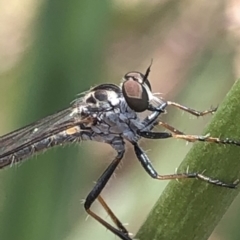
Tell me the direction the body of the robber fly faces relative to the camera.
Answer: to the viewer's right
